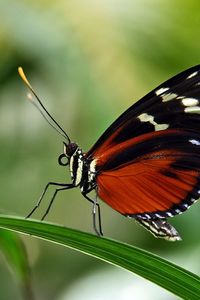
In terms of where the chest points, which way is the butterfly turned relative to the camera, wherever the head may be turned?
to the viewer's left
